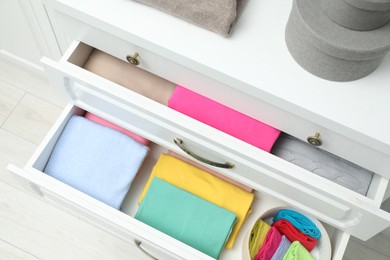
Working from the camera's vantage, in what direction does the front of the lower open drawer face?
facing the viewer and to the left of the viewer

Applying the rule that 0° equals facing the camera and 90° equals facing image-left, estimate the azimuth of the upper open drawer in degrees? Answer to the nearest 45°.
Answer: approximately 45°
